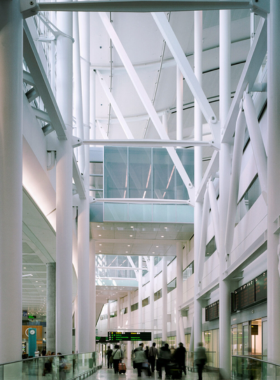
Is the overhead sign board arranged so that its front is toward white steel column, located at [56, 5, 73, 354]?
yes

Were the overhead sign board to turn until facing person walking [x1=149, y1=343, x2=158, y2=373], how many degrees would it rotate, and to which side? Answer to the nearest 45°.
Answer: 0° — it already faces them

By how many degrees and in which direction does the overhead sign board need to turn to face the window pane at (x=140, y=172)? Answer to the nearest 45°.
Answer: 0° — it already faces it

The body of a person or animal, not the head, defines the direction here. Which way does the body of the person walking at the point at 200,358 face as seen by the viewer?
away from the camera

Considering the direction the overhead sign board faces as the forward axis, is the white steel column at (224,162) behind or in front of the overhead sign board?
in front

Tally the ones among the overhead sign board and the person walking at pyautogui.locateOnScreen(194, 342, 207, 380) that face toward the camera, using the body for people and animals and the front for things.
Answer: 1
